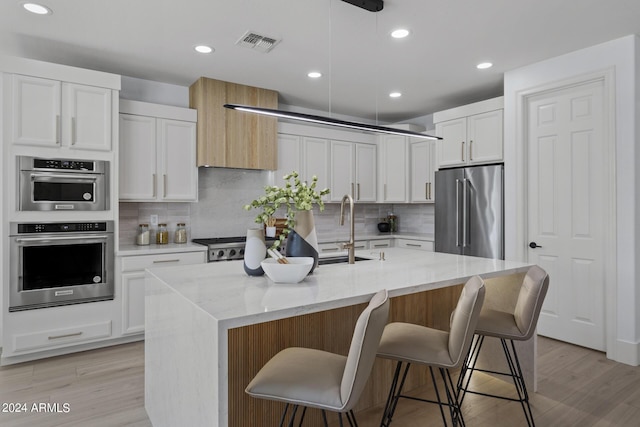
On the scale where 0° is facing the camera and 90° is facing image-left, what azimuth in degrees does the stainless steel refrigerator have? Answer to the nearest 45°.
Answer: approximately 45°

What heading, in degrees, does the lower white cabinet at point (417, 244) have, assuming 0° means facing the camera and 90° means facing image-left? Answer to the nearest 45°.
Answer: approximately 45°

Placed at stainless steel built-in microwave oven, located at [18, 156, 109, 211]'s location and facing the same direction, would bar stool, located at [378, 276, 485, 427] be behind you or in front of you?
in front

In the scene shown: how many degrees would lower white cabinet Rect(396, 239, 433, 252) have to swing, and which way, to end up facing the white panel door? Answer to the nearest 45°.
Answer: approximately 90° to its left

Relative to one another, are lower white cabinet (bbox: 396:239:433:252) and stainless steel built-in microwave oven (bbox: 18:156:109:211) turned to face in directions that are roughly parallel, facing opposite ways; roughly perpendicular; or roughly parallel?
roughly perpendicular

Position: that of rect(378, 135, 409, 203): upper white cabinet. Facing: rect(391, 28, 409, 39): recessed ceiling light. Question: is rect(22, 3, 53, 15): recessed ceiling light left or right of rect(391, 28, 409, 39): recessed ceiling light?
right

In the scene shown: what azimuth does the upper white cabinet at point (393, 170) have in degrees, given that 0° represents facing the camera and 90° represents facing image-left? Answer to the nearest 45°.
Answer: approximately 0°

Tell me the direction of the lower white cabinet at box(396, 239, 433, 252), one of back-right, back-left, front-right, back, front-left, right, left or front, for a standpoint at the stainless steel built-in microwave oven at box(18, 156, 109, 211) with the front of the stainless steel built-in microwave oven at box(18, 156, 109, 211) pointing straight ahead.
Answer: left

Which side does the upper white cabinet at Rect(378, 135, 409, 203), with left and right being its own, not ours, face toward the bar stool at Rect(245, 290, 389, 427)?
front

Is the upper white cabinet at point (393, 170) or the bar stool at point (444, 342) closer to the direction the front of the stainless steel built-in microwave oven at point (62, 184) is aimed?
the bar stool
